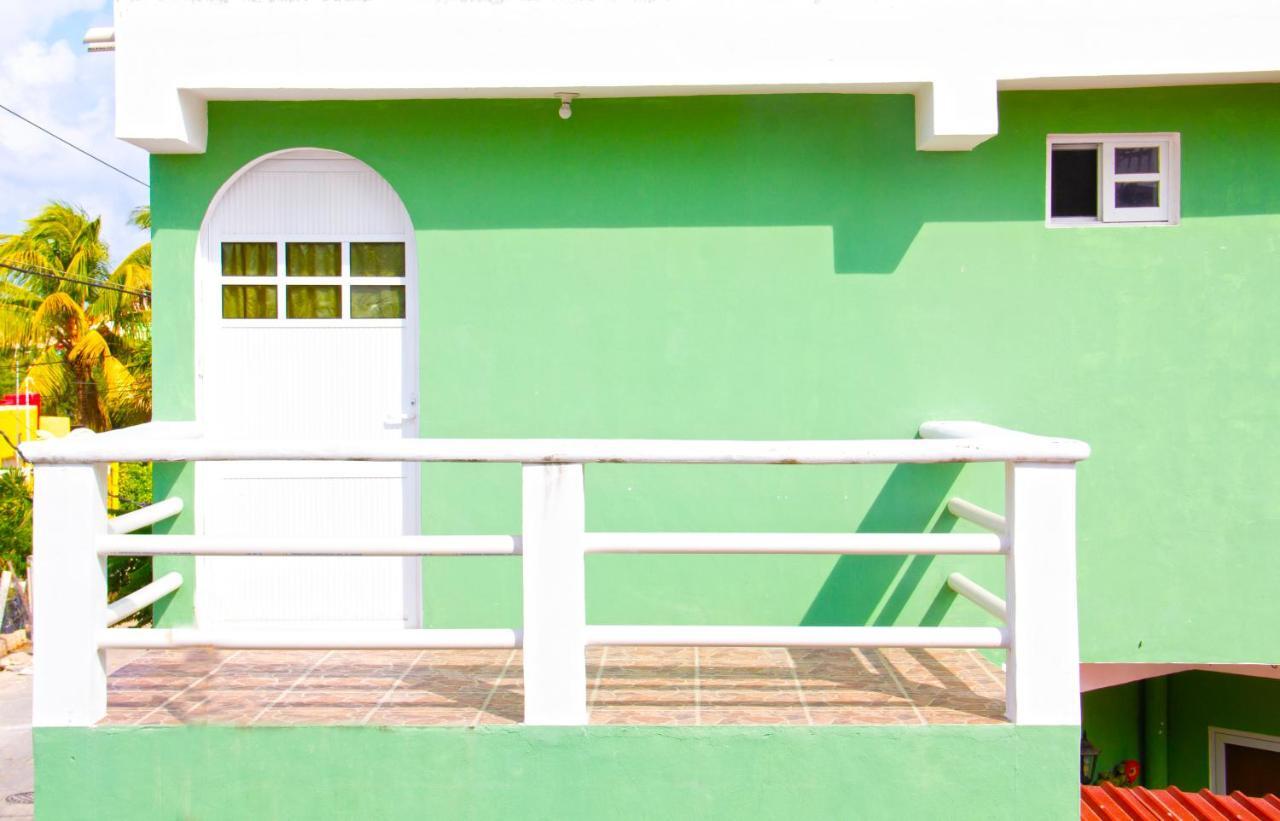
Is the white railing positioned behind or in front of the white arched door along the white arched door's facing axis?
in front

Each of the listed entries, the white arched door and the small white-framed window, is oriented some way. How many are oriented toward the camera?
2

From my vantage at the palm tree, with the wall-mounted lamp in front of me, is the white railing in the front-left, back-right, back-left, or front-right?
front-right

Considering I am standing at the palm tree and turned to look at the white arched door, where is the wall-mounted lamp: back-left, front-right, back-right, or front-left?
front-left

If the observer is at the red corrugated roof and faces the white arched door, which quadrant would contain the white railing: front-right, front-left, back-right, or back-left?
front-left

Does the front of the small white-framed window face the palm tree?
no

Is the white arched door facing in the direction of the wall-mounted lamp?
no

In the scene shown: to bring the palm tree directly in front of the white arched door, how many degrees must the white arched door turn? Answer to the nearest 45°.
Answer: approximately 180°

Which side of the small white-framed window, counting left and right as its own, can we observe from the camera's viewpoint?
front

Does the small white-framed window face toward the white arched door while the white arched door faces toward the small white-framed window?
no

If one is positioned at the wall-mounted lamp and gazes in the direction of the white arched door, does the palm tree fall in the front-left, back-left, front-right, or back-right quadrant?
front-right

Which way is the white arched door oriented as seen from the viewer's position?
toward the camera

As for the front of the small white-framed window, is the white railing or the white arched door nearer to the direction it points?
the white railing

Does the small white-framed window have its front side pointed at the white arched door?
no
